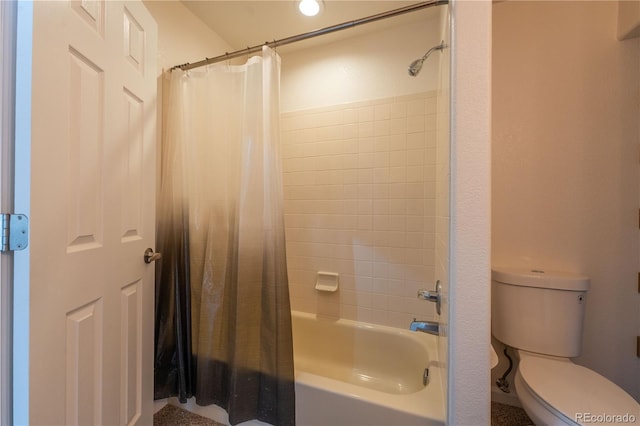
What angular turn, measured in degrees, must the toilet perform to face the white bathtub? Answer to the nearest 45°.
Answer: approximately 90° to its right
